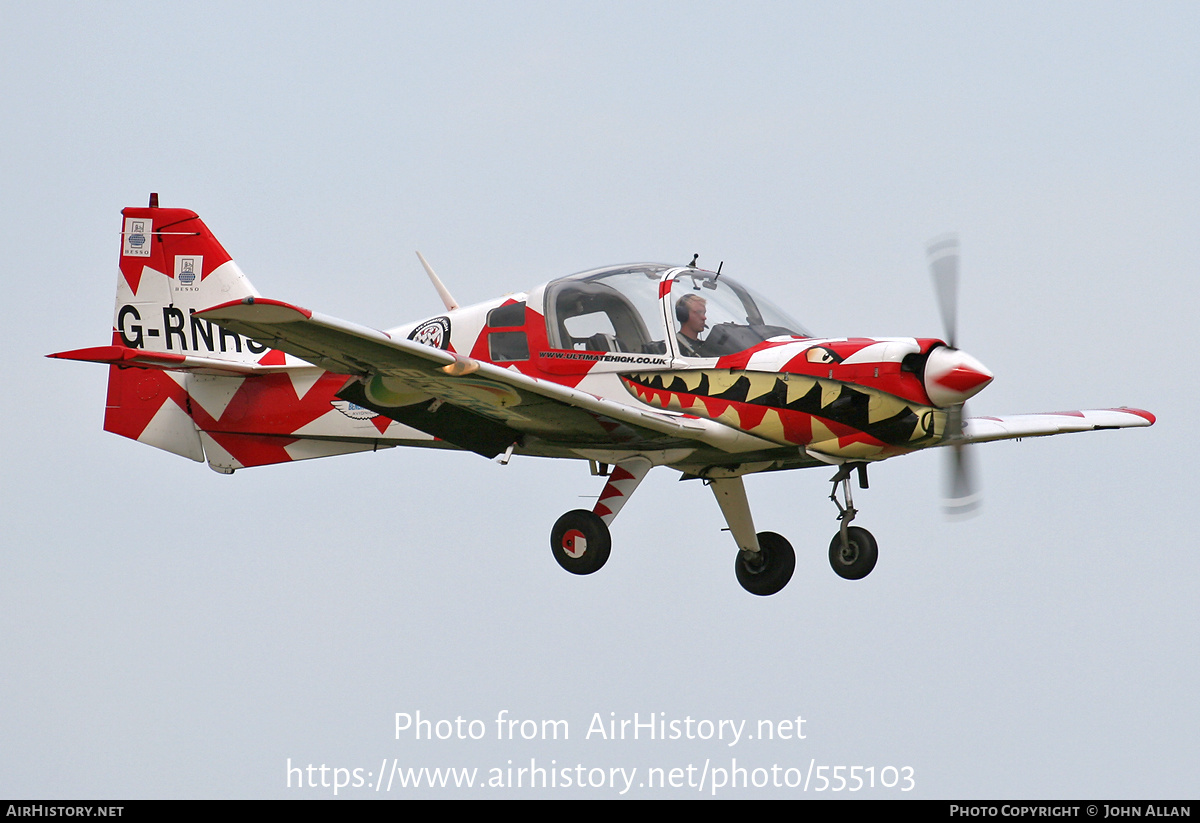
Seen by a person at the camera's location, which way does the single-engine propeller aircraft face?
facing the viewer and to the right of the viewer

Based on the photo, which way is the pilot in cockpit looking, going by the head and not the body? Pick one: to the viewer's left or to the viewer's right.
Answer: to the viewer's right
